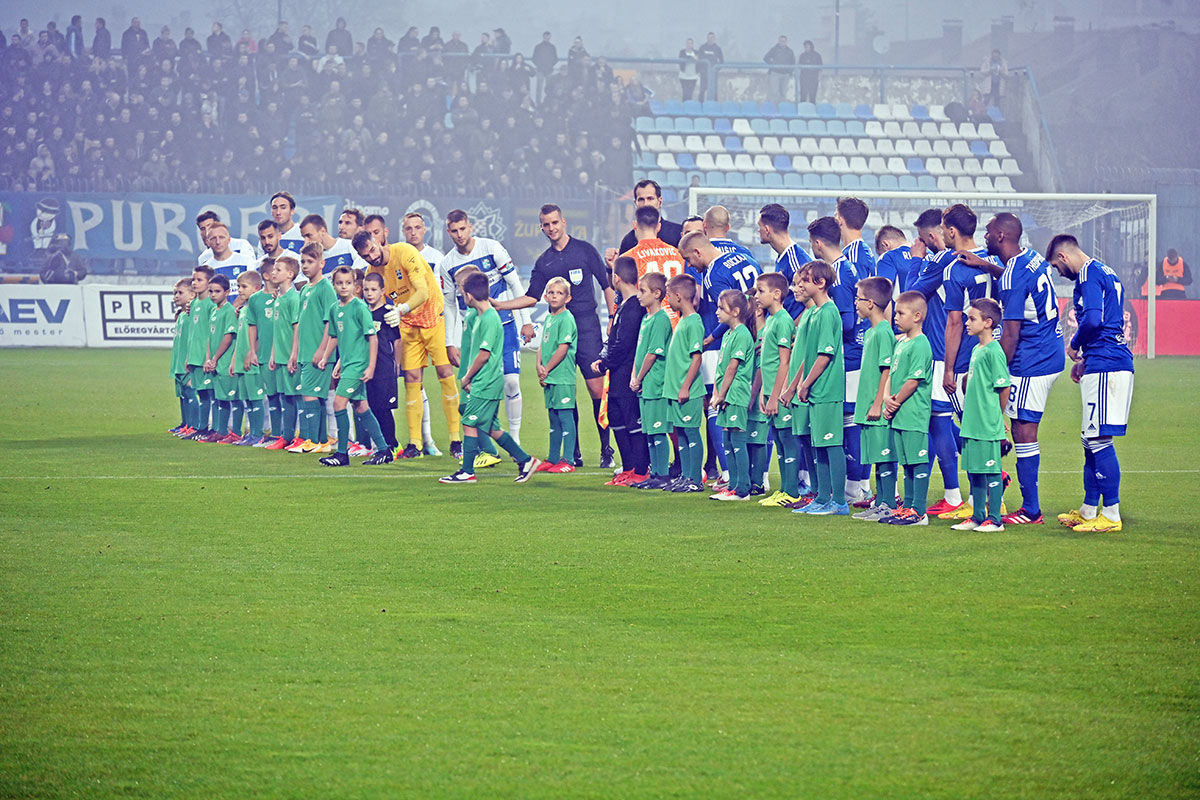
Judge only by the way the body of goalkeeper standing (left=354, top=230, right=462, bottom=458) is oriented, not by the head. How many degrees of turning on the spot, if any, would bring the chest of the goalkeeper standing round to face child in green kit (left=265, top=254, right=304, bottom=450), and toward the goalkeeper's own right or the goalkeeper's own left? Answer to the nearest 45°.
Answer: approximately 45° to the goalkeeper's own right

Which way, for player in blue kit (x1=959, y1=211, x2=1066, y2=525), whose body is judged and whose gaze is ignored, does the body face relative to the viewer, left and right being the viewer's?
facing away from the viewer and to the left of the viewer

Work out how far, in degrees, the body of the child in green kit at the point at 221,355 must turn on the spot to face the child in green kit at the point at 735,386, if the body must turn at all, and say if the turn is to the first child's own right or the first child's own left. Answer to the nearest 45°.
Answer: approximately 90° to the first child's own left

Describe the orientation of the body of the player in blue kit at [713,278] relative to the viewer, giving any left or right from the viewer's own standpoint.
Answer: facing away from the viewer and to the left of the viewer

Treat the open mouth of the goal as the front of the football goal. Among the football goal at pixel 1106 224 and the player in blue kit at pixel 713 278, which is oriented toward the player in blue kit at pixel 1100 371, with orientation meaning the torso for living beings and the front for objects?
the football goal

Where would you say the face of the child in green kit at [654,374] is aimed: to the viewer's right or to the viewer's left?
to the viewer's left

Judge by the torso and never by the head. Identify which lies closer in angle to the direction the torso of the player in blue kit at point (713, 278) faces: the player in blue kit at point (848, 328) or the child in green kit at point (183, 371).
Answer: the child in green kit
